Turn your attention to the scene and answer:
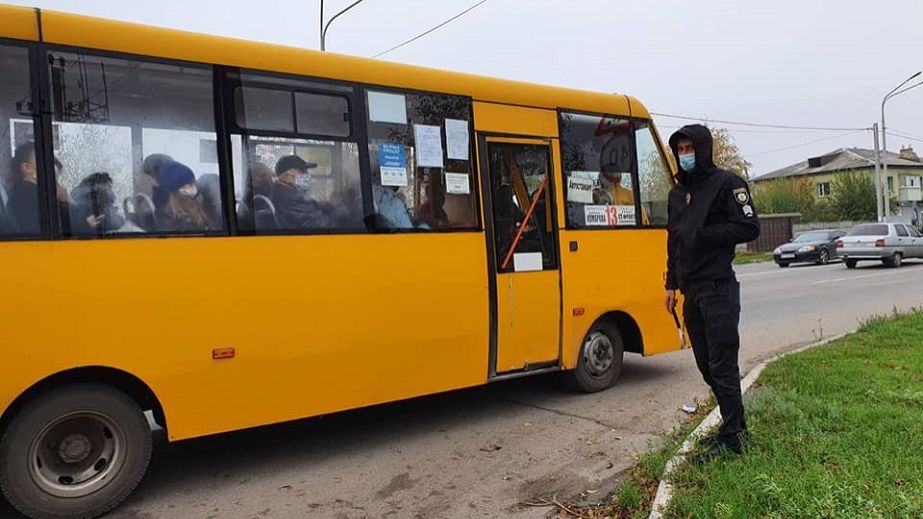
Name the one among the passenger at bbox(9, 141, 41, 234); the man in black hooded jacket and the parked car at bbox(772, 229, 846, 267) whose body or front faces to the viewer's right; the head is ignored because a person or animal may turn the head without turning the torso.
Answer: the passenger

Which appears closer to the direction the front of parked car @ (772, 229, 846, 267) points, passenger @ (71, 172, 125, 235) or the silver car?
the passenger

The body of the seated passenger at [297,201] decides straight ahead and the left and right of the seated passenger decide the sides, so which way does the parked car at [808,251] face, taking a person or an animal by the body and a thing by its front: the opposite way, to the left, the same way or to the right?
the opposite way

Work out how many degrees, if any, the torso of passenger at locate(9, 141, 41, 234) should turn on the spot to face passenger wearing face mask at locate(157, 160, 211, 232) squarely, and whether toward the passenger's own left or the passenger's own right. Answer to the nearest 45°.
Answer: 0° — they already face them

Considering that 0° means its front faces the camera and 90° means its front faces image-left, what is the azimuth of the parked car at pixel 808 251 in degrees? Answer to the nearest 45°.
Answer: approximately 45°

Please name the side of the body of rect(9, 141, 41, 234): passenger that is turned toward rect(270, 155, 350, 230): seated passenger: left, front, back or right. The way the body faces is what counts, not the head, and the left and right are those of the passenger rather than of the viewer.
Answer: front

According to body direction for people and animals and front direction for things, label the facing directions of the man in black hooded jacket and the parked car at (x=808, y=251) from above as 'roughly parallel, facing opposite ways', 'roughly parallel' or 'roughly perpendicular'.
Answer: roughly parallel

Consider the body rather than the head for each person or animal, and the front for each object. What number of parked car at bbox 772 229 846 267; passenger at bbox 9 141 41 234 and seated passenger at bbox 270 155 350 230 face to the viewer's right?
2

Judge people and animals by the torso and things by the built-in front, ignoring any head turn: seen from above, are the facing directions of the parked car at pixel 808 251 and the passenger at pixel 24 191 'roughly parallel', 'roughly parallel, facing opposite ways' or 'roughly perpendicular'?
roughly parallel, facing opposite ways

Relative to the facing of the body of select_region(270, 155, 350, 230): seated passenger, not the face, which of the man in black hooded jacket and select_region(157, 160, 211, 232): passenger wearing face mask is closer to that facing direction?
the man in black hooded jacket

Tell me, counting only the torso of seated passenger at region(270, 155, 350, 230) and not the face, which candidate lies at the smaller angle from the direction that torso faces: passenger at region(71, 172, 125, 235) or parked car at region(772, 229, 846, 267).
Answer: the parked car

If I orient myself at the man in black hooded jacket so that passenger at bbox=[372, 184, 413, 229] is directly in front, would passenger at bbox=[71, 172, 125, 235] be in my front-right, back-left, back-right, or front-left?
front-left

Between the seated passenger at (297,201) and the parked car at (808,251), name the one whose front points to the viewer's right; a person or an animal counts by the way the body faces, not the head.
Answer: the seated passenger

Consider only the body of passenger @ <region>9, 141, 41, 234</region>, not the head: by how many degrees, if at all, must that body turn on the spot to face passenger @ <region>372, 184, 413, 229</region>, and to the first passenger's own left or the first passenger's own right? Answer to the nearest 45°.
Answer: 0° — they already face them

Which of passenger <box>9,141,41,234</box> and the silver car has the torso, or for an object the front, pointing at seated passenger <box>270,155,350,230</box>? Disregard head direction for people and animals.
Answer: the passenger

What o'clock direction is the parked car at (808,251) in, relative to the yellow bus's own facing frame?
The parked car is roughly at 12 o'clock from the yellow bus.

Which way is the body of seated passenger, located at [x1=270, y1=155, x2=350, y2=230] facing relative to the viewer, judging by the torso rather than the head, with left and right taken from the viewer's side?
facing to the right of the viewer

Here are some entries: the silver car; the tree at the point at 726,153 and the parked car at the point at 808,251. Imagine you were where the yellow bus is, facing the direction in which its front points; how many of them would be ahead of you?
3
